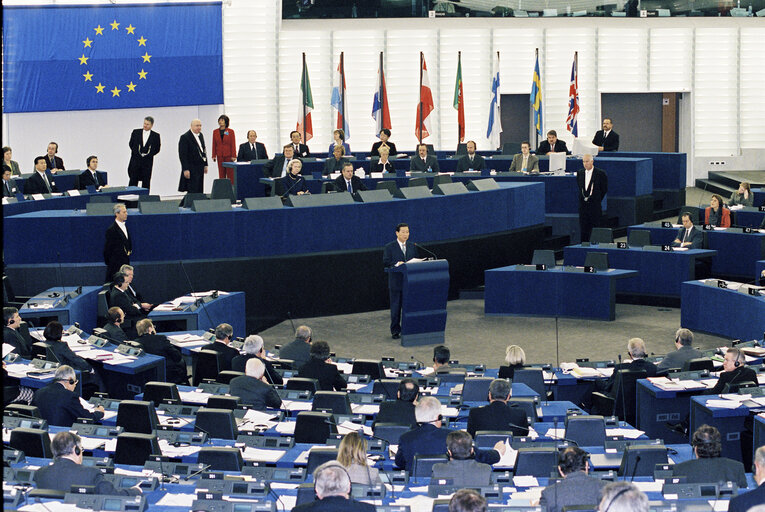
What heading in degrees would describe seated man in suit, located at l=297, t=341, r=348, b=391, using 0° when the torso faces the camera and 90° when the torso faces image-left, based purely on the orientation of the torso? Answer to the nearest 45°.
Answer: approximately 180°

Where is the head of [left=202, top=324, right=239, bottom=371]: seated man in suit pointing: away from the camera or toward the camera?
away from the camera

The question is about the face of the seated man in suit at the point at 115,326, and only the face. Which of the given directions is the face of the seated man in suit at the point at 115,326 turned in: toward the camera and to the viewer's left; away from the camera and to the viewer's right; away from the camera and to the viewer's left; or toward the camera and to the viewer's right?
away from the camera and to the viewer's right

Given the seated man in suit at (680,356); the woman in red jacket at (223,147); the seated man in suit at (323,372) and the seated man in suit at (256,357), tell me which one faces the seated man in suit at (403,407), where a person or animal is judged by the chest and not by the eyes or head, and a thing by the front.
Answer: the woman in red jacket

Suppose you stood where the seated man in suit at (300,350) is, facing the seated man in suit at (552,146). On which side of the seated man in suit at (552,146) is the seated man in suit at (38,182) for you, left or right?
left

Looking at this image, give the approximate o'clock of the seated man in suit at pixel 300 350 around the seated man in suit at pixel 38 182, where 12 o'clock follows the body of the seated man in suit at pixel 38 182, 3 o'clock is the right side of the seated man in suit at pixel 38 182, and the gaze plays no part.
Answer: the seated man in suit at pixel 300 350 is roughly at 1 o'clock from the seated man in suit at pixel 38 182.

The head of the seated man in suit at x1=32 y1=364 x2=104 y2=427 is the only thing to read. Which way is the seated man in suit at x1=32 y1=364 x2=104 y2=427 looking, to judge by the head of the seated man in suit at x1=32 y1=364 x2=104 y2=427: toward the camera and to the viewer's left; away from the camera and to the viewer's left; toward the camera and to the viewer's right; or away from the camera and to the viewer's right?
away from the camera and to the viewer's right

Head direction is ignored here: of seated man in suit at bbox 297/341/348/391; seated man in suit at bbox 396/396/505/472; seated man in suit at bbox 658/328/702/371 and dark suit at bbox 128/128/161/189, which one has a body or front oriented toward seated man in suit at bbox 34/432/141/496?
the dark suit

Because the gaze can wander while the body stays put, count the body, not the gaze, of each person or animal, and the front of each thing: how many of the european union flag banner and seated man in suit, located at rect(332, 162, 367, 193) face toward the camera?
2

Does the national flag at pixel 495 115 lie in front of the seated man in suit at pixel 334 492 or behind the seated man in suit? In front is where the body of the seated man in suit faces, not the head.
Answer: in front

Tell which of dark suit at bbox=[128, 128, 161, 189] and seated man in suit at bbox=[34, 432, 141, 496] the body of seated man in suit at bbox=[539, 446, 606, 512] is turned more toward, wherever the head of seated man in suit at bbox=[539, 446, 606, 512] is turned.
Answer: the dark suit

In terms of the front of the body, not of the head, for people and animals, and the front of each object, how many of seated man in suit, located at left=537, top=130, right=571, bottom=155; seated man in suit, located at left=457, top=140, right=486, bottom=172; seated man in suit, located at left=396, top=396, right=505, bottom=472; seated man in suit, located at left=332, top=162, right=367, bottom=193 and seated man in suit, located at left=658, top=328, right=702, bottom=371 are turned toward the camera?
3

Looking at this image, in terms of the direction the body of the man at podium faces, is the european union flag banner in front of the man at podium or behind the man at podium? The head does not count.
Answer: behind
